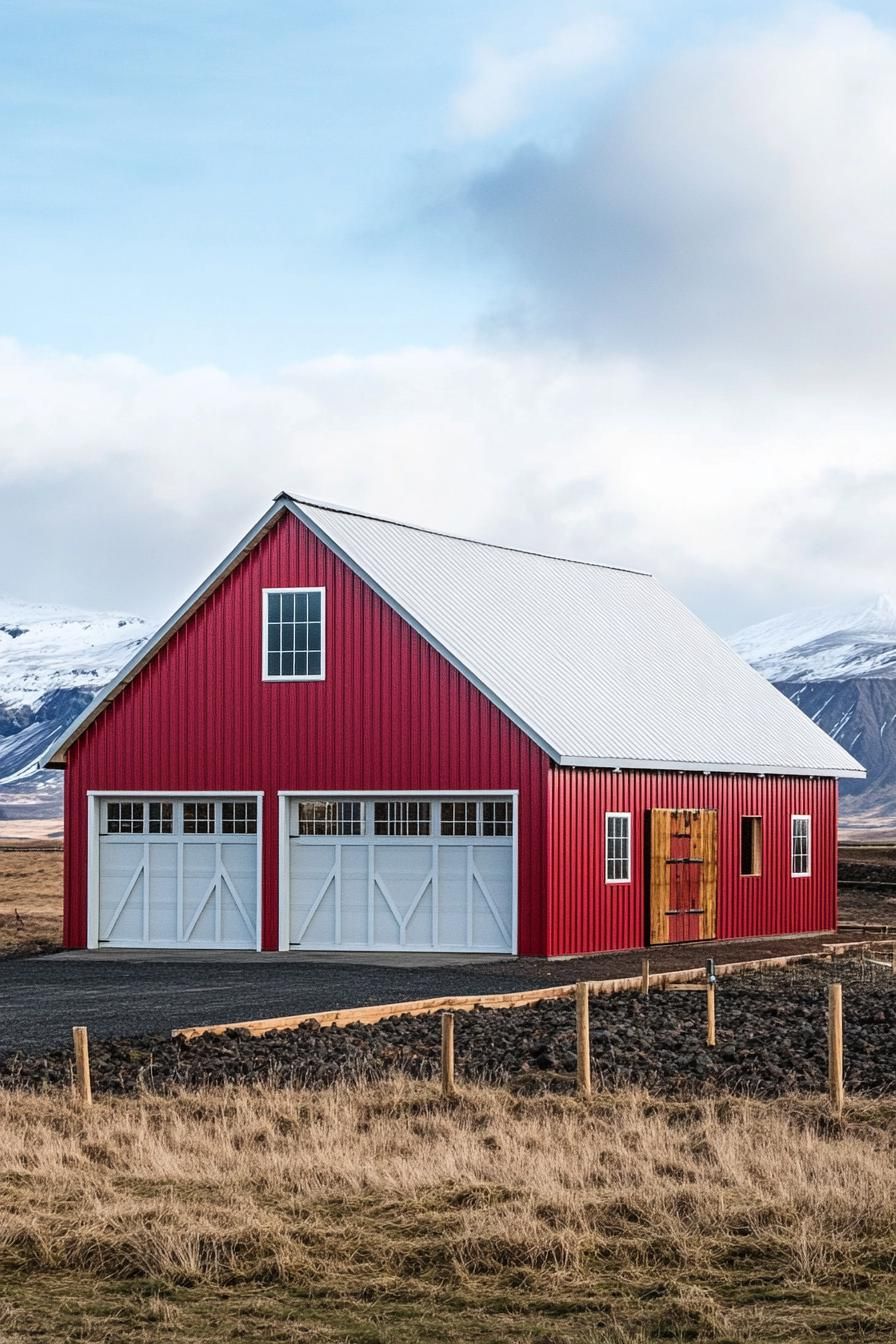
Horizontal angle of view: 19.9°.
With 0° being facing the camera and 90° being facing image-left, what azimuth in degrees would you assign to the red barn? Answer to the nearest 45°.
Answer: approximately 45°
